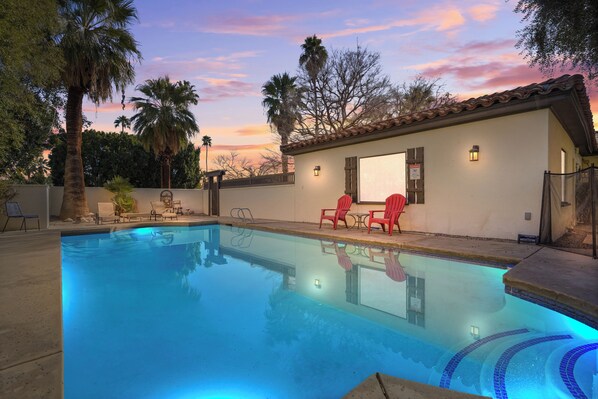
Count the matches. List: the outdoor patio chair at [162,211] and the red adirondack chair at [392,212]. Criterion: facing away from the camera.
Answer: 0

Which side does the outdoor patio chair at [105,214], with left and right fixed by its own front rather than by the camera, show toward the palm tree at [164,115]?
left

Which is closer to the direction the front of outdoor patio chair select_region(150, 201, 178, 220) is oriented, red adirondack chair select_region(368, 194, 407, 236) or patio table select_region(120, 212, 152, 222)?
the red adirondack chair

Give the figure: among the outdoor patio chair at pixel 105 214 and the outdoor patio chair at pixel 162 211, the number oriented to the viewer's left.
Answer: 0

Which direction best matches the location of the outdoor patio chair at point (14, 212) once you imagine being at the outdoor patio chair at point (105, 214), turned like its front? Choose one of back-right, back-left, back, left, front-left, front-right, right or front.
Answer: right

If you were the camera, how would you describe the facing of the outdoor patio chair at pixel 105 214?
facing the viewer and to the right of the viewer

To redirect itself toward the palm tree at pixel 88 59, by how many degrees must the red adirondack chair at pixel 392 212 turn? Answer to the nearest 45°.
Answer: approximately 45° to its right

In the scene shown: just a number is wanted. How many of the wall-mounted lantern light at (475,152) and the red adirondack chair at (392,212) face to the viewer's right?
0

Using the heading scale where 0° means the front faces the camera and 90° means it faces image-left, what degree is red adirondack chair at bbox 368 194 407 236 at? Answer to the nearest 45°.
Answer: approximately 45°

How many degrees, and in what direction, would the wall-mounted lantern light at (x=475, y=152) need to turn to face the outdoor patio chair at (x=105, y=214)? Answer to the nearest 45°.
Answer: approximately 45° to its right
